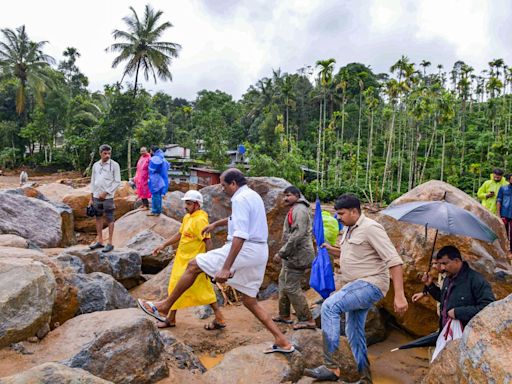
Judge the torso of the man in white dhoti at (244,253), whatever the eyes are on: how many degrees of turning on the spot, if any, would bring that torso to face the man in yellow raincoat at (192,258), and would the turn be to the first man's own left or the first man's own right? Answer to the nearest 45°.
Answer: approximately 45° to the first man's own right

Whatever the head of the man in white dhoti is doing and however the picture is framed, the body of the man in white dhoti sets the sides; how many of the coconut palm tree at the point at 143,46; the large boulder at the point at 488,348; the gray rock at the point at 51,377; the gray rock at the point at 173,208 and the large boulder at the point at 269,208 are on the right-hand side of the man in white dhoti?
3

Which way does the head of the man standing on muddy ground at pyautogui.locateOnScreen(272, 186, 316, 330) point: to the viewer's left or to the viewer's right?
to the viewer's left

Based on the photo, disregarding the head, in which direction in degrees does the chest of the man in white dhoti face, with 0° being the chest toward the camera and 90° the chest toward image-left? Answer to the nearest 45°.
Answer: approximately 90°

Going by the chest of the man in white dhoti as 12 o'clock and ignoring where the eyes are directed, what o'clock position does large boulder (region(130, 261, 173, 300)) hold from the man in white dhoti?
The large boulder is roughly at 2 o'clock from the man in white dhoti.

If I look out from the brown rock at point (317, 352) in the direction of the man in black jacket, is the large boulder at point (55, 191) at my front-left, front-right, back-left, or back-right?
back-left

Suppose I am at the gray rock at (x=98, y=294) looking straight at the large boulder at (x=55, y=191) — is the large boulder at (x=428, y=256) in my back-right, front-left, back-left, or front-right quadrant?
back-right

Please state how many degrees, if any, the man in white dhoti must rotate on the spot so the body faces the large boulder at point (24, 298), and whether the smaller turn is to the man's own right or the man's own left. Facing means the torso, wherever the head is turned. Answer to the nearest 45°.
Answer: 0° — they already face it

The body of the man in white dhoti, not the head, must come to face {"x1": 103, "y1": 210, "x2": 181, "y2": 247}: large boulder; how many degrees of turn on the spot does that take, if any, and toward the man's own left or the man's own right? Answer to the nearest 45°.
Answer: approximately 90° to the man's own right

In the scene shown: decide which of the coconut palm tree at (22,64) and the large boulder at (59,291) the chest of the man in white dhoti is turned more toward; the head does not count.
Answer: the large boulder

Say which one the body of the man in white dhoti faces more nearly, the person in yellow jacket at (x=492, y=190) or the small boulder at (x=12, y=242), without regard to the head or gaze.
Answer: the small boulder

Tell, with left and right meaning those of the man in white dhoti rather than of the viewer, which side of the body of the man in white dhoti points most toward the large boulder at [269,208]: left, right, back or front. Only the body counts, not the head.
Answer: right

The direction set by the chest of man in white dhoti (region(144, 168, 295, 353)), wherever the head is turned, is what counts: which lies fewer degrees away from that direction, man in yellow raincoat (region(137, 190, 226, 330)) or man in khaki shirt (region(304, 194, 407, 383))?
the man in yellow raincoat

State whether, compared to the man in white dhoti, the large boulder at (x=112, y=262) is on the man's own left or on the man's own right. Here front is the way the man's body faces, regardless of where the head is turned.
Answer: on the man's own right

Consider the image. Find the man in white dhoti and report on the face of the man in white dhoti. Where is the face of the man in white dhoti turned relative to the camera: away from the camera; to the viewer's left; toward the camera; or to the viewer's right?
to the viewer's left
